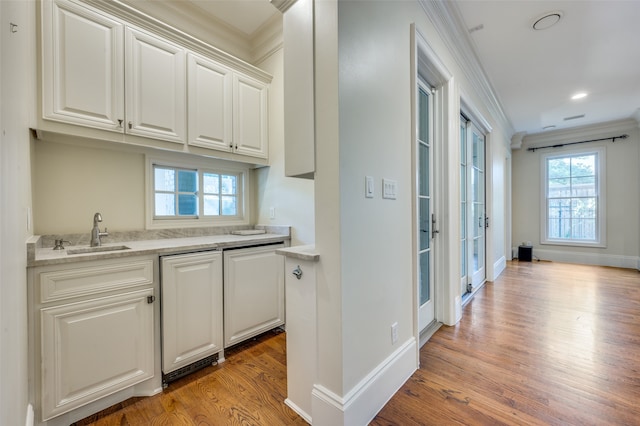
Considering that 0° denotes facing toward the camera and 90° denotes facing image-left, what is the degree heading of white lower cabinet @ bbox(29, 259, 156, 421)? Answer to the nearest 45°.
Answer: approximately 315°

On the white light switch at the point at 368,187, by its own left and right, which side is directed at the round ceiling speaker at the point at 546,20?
left

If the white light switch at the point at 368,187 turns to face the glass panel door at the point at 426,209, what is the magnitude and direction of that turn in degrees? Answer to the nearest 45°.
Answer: approximately 90° to its left

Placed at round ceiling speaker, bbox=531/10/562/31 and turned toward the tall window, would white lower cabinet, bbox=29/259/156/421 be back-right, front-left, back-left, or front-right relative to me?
back-left
